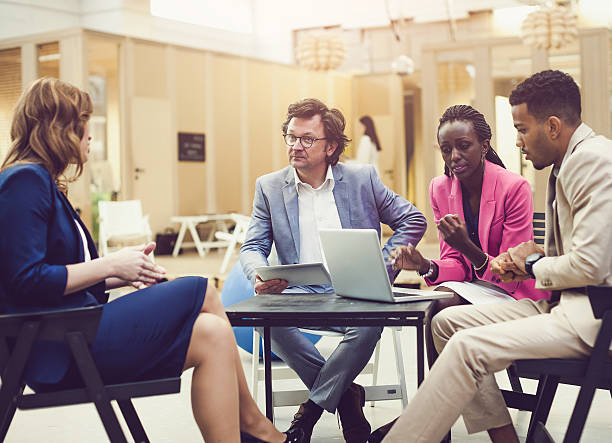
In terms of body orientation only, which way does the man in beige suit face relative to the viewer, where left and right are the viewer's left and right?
facing to the left of the viewer

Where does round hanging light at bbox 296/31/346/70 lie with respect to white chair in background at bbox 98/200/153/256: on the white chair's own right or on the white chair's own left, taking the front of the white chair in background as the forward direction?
on the white chair's own left

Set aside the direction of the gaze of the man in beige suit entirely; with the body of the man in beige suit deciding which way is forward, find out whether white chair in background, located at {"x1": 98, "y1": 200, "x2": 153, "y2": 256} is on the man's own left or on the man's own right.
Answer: on the man's own right

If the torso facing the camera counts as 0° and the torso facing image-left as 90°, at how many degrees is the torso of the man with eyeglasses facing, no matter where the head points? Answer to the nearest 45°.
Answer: approximately 0°

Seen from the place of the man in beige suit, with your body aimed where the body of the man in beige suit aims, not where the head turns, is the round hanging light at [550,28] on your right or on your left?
on your right

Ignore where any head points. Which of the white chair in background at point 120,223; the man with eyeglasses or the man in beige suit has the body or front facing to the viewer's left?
the man in beige suit
